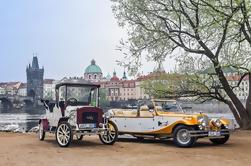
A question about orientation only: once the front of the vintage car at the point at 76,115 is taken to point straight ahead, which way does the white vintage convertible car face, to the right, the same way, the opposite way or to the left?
the same way

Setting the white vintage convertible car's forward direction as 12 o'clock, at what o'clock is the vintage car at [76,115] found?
The vintage car is roughly at 4 o'clock from the white vintage convertible car.

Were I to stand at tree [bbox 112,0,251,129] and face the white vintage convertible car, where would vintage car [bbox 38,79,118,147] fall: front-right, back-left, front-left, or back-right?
front-right

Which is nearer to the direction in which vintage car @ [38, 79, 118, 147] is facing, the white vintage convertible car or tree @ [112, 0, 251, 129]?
the white vintage convertible car

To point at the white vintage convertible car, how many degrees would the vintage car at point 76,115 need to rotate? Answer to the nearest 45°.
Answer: approximately 45° to its left

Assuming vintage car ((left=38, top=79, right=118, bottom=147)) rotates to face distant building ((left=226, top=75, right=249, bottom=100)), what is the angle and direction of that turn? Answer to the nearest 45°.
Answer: approximately 90° to its left

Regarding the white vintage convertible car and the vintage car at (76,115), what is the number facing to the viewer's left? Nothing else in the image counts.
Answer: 0

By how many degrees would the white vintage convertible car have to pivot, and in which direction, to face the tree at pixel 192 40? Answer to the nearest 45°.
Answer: approximately 135° to its left

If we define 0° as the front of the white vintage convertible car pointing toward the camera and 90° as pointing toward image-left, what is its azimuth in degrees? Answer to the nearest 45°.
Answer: approximately 315°
